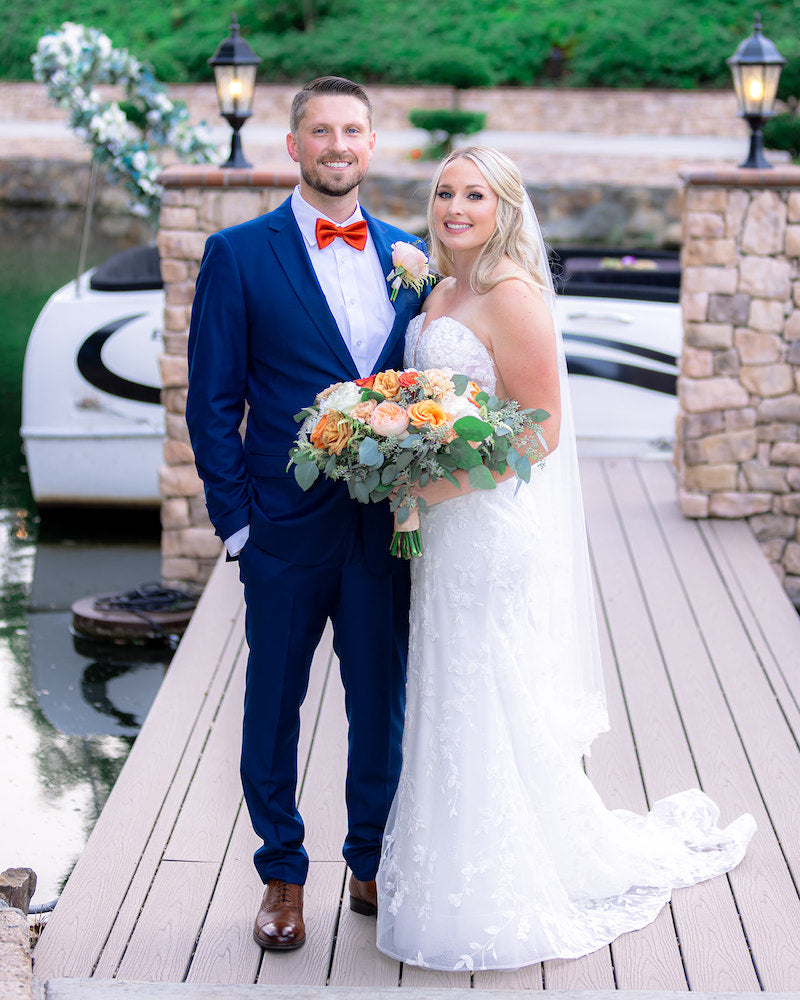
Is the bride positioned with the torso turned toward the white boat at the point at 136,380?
no

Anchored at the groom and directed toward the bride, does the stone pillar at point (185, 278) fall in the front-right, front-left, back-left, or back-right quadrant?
back-left

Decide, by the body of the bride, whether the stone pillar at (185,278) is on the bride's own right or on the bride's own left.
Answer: on the bride's own right

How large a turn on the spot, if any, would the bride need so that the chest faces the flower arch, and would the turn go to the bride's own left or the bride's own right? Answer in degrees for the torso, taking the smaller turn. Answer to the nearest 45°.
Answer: approximately 90° to the bride's own right

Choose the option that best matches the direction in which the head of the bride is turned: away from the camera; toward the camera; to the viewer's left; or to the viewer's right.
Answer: toward the camera

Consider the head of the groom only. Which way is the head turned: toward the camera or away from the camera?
toward the camera

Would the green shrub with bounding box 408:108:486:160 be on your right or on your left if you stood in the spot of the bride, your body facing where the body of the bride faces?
on your right

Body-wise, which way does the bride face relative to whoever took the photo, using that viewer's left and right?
facing the viewer and to the left of the viewer

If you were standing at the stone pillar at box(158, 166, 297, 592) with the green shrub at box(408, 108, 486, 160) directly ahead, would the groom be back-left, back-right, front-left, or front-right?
back-right
